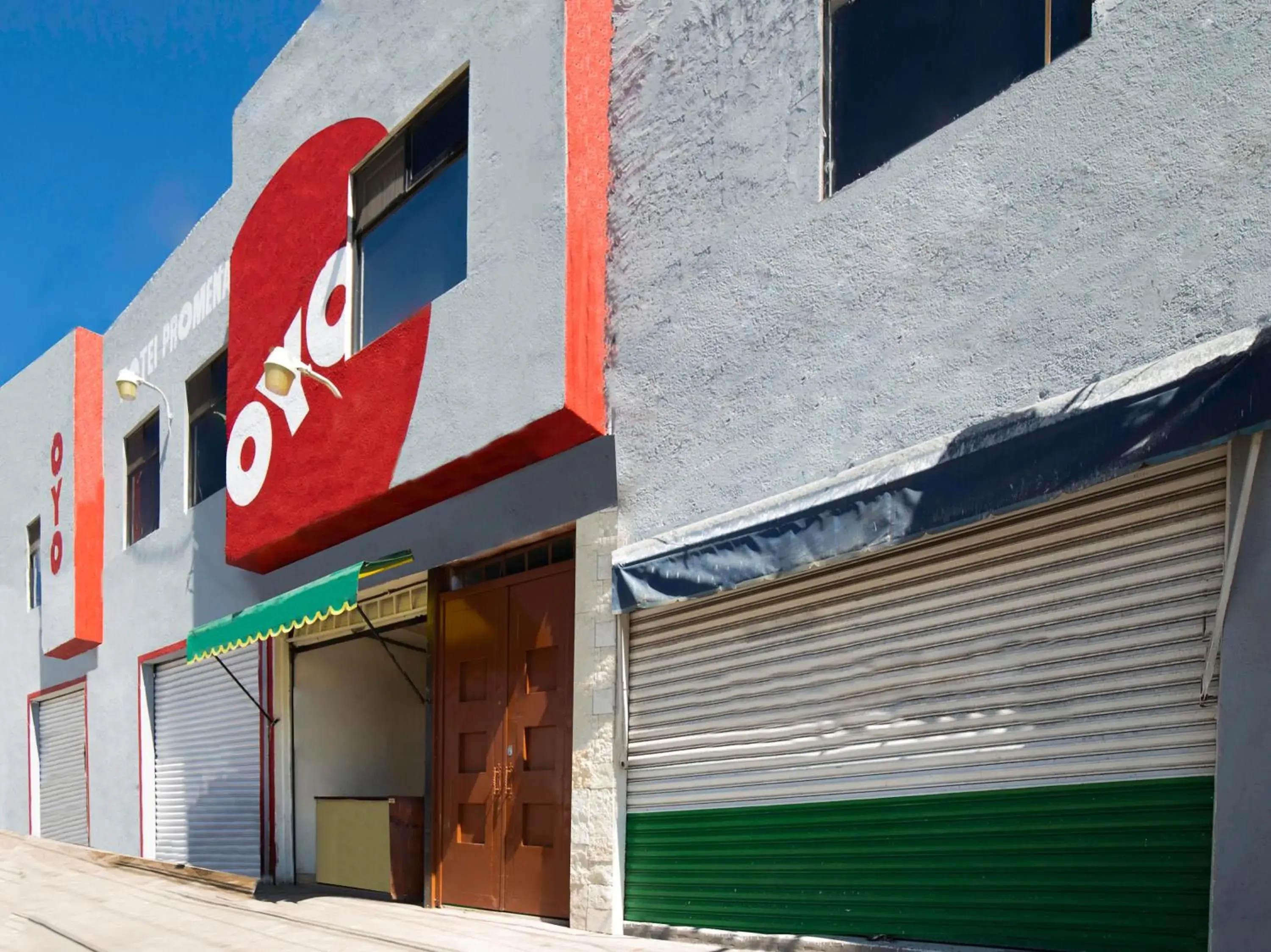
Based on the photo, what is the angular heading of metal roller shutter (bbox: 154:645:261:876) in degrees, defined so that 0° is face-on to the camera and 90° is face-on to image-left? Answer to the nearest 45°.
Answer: approximately 45°

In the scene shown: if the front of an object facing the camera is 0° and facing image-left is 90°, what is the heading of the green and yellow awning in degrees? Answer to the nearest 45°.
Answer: approximately 45°

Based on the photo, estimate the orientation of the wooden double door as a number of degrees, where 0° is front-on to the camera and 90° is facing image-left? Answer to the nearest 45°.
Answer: approximately 45°

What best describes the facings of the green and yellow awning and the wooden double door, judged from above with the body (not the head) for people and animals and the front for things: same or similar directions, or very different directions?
same or similar directions

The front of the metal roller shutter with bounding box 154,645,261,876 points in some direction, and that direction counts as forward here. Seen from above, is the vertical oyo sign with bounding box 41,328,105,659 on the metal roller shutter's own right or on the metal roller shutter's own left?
on the metal roller shutter's own right

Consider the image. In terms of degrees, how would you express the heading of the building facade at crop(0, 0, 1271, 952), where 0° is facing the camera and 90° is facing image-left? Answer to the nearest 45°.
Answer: approximately 45°

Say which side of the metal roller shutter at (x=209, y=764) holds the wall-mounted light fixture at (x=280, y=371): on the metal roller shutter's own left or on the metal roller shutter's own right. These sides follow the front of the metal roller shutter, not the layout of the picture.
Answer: on the metal roller shutter's own left

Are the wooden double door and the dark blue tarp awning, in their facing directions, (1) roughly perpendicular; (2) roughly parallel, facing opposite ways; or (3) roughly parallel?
roughly parallel

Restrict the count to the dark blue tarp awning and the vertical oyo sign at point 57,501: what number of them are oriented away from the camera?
0

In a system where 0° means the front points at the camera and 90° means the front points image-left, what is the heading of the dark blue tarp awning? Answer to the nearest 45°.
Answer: approximately 45°

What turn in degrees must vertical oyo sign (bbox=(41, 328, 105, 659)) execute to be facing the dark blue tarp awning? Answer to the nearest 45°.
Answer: approximately 45° to its left

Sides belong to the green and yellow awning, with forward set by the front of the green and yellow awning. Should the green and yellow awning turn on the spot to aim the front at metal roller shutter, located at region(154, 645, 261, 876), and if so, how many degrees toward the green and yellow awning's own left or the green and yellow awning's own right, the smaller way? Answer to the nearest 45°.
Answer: approximately 135° to the green and yellow awning's own right

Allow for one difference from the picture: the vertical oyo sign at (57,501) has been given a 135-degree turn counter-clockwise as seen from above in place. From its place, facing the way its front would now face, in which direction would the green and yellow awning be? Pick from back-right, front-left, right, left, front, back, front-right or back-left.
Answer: right

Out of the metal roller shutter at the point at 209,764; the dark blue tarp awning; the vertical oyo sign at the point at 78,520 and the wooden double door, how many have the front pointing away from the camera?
0

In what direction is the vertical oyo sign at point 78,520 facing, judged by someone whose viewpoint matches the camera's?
facing the viewer and to the left of the viewer
